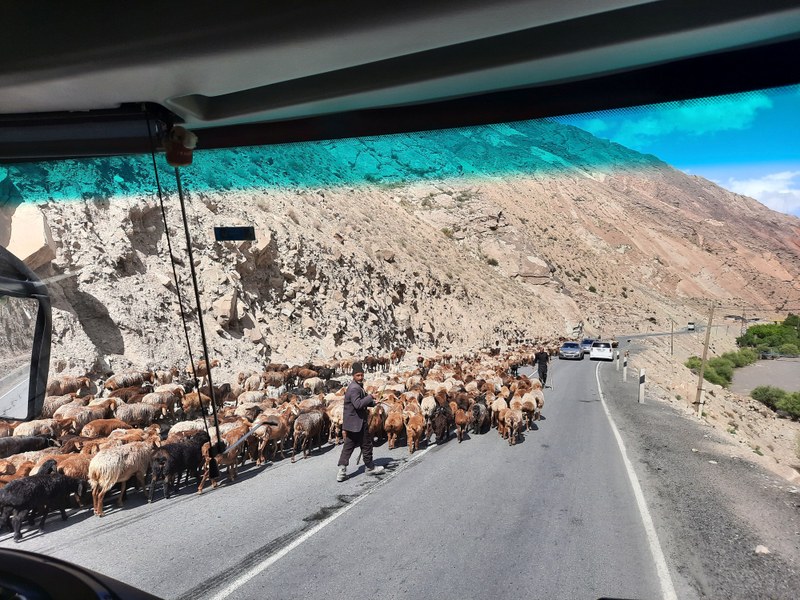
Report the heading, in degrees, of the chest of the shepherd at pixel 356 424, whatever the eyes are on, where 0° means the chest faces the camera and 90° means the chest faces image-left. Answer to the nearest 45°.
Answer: approximately 270°
